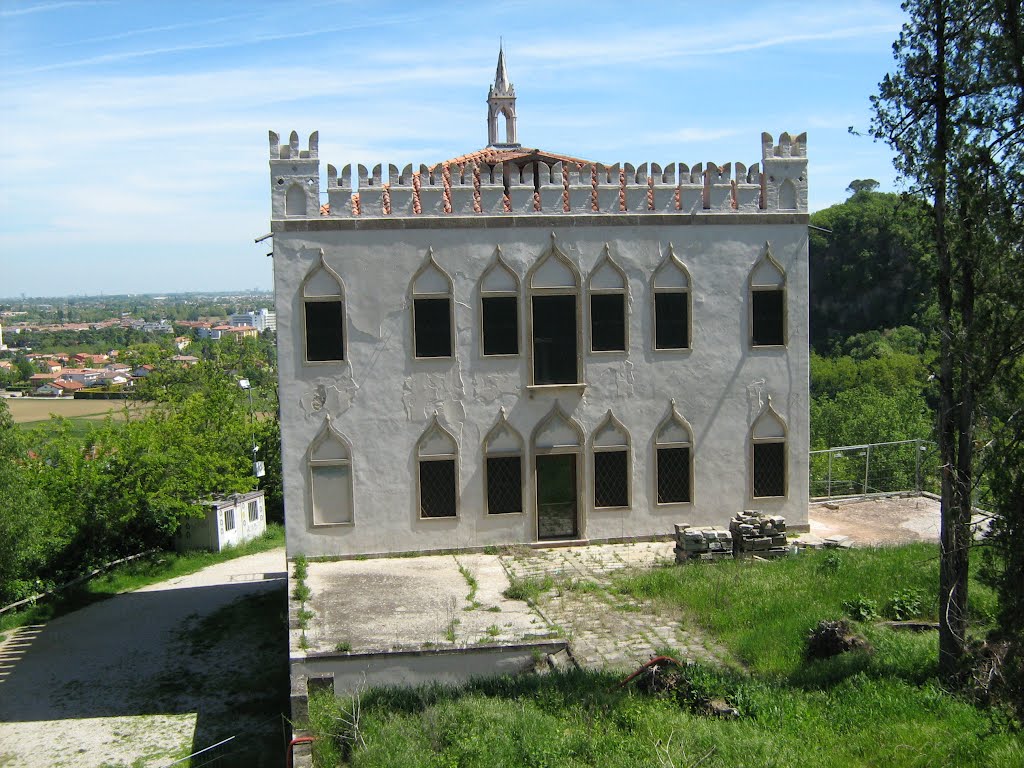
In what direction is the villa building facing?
toward the camera

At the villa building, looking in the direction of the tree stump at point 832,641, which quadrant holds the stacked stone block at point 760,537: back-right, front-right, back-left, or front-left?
front-left

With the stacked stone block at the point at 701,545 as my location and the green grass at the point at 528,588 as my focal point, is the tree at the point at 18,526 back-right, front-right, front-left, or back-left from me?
front-right

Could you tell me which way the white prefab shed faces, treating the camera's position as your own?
facing the viewer and to the right of the viewer

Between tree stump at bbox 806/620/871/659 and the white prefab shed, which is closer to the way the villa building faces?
the tree stump

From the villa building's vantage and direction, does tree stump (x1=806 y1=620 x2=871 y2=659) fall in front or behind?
in front

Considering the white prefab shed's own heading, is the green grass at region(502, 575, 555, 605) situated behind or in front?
in front

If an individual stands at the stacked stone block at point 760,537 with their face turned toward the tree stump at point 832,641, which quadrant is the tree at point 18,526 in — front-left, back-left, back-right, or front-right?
back-right

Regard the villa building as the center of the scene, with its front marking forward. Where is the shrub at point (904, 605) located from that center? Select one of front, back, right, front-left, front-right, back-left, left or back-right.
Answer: front-left

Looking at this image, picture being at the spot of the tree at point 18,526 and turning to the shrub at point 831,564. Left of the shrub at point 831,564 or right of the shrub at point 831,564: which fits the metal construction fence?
left

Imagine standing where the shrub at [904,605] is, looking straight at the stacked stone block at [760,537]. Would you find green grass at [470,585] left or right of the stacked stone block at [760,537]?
left

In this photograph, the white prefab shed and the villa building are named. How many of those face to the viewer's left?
0

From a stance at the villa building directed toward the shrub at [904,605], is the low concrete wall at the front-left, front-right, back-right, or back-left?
front-right

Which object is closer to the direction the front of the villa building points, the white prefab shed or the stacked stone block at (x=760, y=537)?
the stacked stone block
